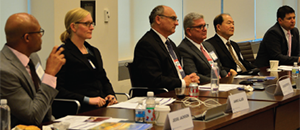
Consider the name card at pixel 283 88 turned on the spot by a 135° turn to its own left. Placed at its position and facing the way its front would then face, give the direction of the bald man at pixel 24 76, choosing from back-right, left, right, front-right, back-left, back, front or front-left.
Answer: back-left

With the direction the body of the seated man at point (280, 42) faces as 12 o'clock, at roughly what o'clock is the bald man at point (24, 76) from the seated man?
The bald man is roughly at 2 o'clock from the seated man.

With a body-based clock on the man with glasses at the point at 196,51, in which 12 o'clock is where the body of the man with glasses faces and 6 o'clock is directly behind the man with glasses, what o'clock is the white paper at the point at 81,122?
The white paper is roughly at 2 o'clock from the man with glasses.

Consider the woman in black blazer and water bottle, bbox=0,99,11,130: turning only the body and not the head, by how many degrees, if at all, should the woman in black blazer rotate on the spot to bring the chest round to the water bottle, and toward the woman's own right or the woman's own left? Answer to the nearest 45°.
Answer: approximately 45° to the woman's own right

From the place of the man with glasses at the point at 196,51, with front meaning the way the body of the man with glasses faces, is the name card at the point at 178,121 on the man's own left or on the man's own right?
on the man's own right

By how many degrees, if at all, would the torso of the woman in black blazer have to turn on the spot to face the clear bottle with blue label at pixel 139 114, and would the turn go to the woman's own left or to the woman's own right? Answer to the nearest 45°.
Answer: approximately 45° to the woman's own right

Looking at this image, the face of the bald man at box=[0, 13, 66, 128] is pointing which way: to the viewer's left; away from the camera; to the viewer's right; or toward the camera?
to the viewer's right

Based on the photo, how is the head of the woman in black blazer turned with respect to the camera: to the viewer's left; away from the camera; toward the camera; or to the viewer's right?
to the viewer's right

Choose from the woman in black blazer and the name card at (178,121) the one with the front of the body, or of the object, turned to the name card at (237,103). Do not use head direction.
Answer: the woman in black blazer

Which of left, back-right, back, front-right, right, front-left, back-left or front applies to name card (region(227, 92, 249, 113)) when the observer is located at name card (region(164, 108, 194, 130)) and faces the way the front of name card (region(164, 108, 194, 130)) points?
left

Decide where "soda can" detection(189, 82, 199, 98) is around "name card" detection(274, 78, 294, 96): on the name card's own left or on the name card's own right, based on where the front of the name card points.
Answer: on the name card's own right

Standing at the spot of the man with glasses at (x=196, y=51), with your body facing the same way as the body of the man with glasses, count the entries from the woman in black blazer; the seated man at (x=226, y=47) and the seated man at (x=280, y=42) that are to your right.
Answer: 1
